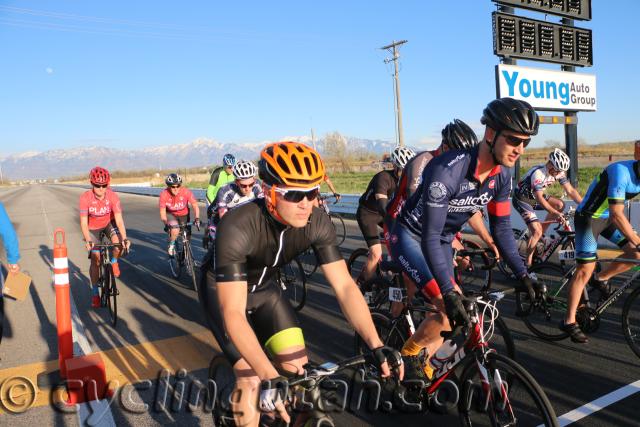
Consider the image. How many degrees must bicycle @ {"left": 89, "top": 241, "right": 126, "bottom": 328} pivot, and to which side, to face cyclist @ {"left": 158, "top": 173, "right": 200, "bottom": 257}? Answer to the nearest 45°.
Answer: approximately 135° to its left

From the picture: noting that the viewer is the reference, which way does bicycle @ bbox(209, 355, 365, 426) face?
facing the viewer and to the right of the viewer

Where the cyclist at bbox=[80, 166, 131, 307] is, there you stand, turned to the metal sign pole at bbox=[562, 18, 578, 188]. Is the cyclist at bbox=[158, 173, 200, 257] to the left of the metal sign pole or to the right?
left

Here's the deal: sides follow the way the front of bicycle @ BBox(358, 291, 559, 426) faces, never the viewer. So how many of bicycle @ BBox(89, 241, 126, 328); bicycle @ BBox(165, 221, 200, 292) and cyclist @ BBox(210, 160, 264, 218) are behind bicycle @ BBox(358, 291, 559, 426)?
3

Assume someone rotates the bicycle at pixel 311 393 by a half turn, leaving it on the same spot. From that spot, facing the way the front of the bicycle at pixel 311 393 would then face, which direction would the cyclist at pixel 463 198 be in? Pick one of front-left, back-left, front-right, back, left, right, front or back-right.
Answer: right

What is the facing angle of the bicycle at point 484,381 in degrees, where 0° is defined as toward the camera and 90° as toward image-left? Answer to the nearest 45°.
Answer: approximately 315°

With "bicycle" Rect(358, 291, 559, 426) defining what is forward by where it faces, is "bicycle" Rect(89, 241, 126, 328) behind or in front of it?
behind

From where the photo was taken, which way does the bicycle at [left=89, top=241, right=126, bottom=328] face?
toward the camera

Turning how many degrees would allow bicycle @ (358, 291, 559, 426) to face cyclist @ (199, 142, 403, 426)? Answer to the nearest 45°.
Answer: approximately 135° to its right

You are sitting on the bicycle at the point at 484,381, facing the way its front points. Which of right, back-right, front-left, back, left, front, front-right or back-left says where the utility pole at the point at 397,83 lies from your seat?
back-left

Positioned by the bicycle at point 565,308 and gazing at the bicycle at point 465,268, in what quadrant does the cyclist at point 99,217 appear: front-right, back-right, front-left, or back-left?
front-left
